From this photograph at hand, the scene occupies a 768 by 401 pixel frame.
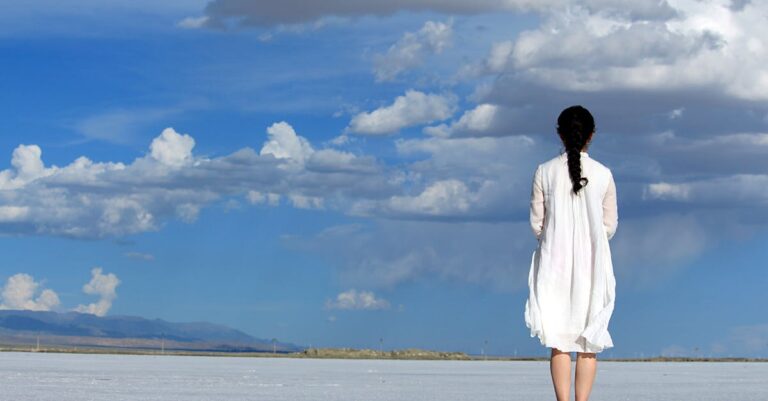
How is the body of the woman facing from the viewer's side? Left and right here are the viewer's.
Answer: facing away from the viewer

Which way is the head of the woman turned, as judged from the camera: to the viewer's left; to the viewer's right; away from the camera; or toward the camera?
away from the camera
